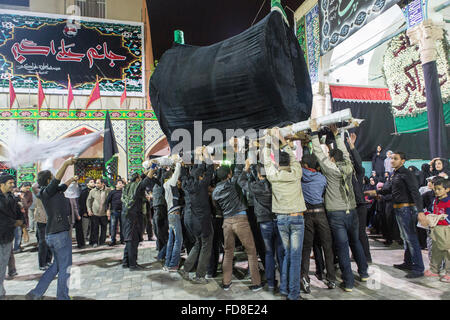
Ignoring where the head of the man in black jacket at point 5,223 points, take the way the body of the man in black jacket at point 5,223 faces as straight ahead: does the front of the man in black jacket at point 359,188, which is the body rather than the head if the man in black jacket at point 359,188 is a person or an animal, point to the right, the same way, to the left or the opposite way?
the opposite way

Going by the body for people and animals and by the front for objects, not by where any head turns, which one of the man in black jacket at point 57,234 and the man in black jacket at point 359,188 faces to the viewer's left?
the man in black jacket at point 359,188

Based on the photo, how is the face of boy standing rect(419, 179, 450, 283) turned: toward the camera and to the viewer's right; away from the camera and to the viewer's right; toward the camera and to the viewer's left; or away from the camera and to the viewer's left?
toward the camera and to the viewer's left

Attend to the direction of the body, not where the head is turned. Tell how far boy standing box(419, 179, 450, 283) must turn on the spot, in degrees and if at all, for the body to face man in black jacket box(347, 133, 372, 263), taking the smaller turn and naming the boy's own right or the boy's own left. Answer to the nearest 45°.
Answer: approximately 45° to the boy's own right

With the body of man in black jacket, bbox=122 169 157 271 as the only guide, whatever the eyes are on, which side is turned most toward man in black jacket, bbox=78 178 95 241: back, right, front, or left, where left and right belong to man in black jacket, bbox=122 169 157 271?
left

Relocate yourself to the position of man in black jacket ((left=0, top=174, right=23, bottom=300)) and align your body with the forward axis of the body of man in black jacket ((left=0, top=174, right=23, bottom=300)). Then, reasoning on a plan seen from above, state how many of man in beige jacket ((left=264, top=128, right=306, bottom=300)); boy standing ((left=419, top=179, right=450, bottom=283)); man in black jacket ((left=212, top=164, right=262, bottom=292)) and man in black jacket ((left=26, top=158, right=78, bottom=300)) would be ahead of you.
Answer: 4

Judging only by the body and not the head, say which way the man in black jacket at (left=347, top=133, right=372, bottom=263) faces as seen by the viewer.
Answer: to the viewer's left

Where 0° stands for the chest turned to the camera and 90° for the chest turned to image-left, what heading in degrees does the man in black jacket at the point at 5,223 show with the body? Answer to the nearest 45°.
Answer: approximately 315°

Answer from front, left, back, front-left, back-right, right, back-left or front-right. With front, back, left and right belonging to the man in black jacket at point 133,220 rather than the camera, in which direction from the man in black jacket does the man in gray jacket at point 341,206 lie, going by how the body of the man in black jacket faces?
right

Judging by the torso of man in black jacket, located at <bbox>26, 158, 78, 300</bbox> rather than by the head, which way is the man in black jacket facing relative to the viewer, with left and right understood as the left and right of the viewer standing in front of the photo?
facing away from the viewer and to the right of the viewer
